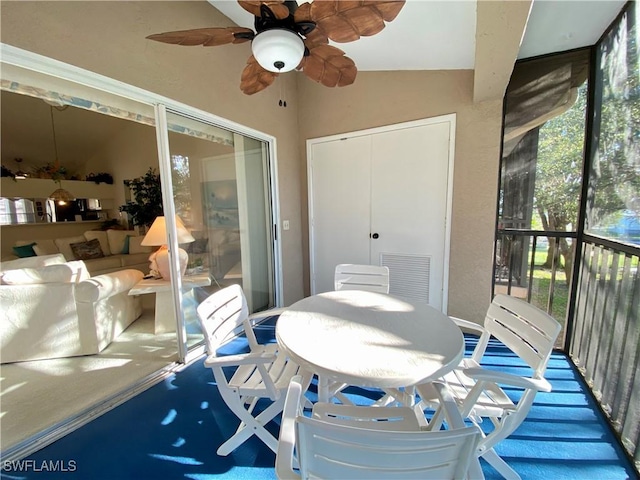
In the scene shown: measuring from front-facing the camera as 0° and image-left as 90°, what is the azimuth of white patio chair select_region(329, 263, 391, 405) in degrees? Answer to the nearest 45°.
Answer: approximately 0°

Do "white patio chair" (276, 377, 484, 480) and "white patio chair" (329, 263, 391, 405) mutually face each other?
yes

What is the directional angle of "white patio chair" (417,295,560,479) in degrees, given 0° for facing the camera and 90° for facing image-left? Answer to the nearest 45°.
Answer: approximately 45°

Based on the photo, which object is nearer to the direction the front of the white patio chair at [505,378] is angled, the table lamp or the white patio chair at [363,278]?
the table lamp

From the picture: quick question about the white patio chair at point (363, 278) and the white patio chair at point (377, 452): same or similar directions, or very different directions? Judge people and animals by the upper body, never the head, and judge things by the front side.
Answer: very different directions

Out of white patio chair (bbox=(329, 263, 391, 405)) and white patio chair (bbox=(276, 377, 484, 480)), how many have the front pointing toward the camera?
1

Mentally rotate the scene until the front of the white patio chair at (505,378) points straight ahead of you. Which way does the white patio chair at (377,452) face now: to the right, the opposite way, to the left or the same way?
to the right

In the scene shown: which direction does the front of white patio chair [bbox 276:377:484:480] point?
away from the camera

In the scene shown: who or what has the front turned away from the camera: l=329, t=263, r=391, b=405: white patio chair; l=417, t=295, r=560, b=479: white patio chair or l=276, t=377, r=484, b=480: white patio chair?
l=276, t=377, r=484, b=480: white patio chair

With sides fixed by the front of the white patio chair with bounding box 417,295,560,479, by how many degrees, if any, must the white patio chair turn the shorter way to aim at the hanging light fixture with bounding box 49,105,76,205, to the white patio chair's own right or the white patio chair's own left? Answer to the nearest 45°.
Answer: approximately 45° to the white patio chair's own right

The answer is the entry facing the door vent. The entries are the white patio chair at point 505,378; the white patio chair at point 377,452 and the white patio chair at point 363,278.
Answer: the white patio chair at point 377,452

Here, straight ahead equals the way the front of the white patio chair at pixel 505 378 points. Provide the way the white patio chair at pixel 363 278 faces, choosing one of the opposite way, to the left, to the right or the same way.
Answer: to the left

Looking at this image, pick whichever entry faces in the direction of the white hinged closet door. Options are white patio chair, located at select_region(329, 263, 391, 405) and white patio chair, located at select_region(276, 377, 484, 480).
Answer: white patio chair, located at select_region(276, 377, 484, 480)

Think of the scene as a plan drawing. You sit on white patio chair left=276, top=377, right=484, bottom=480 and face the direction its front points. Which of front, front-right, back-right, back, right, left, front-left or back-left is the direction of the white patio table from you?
front

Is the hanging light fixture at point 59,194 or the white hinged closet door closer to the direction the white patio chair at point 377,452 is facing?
the white hinged closet door

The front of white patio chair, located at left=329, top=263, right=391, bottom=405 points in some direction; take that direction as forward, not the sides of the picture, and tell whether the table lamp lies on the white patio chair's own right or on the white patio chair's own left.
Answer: on the white patio chair's own right

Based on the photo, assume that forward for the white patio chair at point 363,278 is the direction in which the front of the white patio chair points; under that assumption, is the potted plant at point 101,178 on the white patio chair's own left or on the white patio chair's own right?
on the white patio chair's own right
